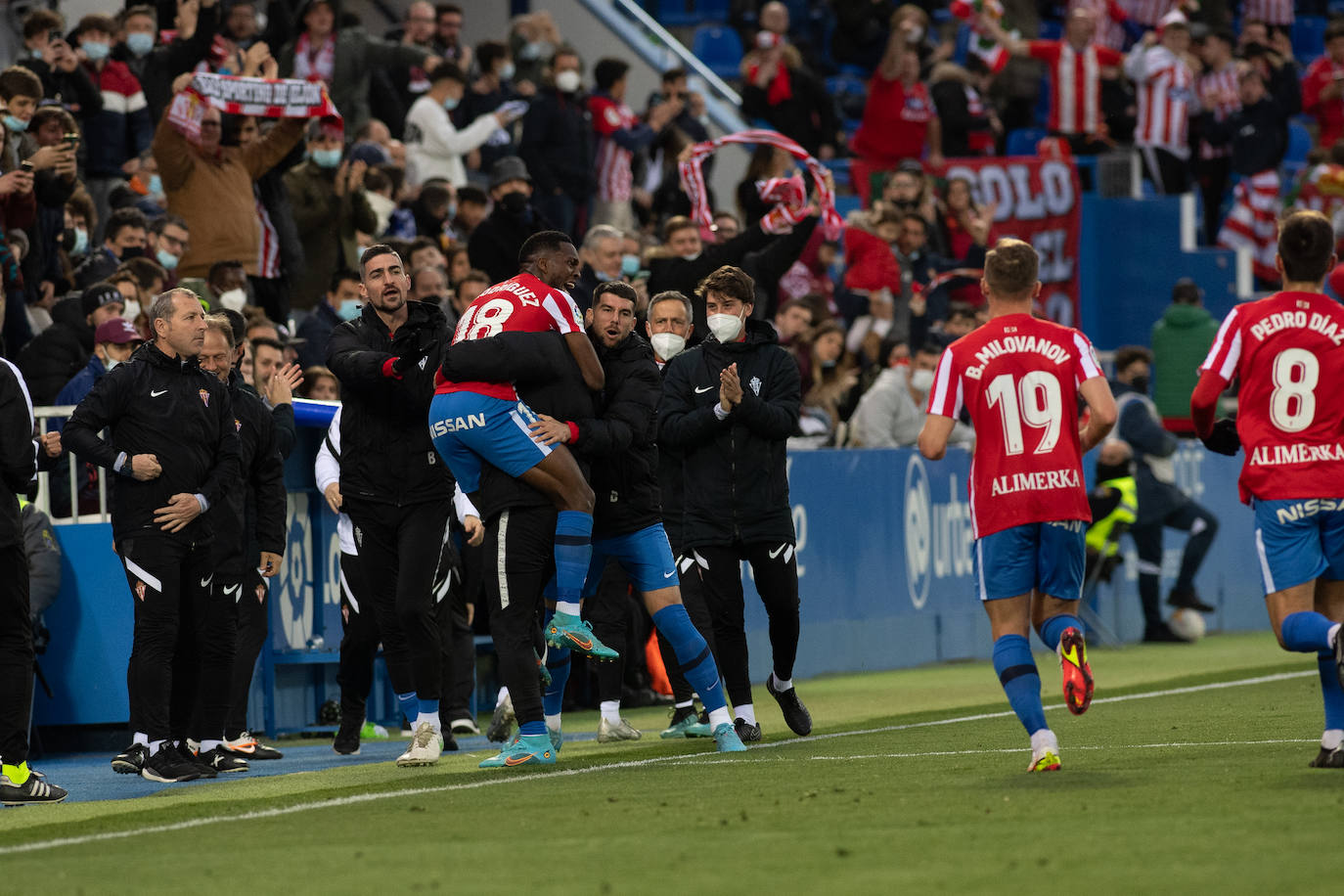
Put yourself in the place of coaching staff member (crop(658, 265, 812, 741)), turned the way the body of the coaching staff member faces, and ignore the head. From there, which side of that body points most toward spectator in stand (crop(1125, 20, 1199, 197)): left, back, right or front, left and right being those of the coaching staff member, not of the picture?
back

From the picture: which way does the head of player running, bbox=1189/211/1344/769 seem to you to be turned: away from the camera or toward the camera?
away from the camera

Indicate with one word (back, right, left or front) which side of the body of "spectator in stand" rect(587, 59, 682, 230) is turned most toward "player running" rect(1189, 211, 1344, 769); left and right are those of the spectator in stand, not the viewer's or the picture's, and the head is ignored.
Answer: right

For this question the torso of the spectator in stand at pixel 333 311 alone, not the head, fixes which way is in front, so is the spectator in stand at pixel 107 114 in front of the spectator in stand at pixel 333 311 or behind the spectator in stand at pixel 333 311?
behind

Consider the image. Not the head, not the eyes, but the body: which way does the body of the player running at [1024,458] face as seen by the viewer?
away from the camera

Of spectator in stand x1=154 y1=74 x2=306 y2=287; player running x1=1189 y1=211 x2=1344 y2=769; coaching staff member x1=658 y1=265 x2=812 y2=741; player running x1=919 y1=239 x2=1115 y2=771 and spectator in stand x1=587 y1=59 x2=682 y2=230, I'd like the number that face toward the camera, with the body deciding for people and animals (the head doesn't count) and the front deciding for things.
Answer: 2

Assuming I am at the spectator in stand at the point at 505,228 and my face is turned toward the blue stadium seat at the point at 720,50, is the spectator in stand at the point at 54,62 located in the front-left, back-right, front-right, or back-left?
back-left

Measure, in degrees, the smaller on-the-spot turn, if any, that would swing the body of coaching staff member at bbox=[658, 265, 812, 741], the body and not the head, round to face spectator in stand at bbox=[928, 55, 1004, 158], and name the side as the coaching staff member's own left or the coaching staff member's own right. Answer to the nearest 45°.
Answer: approximately 180°

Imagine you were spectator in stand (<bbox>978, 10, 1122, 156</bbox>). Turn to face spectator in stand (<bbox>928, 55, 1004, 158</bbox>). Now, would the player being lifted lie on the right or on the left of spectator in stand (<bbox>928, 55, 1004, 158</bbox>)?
left

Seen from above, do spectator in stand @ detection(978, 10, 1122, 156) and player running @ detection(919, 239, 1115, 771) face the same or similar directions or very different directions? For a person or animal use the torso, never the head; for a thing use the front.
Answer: very different directions
